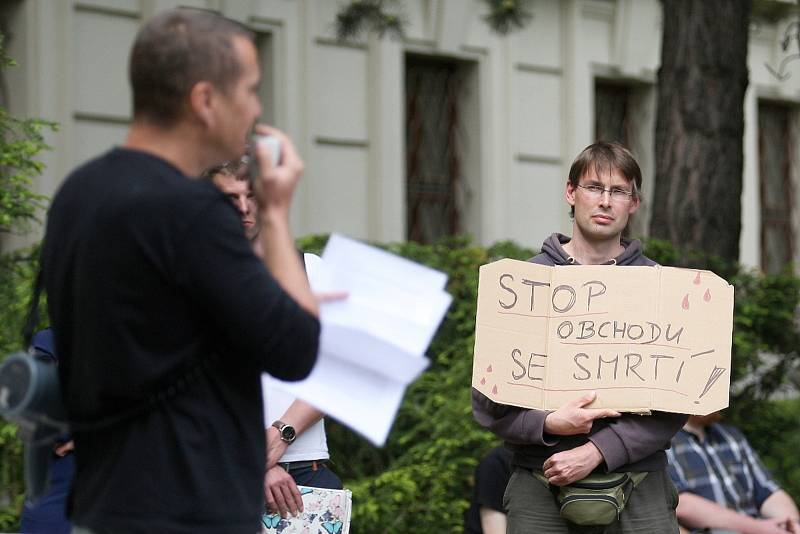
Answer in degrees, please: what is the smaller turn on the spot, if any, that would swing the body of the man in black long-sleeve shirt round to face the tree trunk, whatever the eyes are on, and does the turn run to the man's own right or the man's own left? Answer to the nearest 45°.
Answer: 0° — they already face it

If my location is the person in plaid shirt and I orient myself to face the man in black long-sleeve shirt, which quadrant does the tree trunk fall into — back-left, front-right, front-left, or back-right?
back-right

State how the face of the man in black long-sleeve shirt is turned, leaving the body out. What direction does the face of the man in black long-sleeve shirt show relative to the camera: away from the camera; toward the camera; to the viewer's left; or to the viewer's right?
to the viewer's right

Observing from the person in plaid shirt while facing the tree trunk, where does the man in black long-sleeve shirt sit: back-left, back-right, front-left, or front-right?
back-left

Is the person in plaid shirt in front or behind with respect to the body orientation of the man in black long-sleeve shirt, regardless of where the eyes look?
in front

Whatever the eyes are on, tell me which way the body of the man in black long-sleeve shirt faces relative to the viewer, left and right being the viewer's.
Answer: facing away from the viewer and to the right of the viewer
